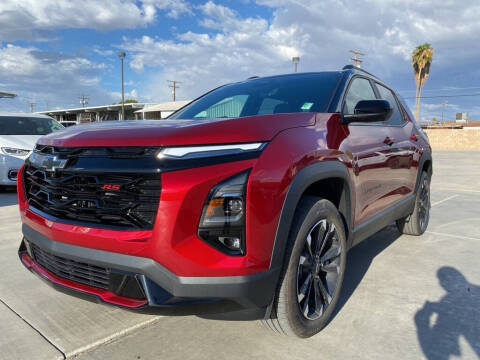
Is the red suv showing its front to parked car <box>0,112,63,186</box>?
no

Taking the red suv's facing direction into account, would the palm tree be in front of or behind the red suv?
behind

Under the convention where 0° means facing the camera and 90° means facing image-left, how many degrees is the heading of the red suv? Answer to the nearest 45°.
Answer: approximately 45°

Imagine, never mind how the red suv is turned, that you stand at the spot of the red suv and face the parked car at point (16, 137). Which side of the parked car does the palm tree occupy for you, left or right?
right
